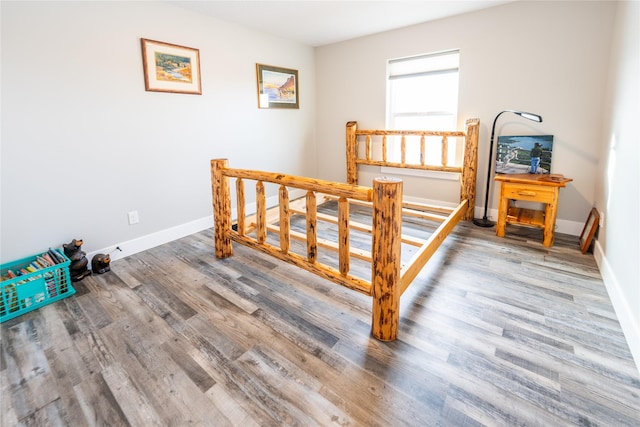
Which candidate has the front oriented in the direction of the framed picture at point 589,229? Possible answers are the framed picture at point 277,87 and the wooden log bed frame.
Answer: the framed picture at point 277,87

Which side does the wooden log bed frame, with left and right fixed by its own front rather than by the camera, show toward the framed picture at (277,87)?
right

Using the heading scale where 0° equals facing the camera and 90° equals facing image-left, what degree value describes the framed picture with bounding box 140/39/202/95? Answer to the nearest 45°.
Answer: approximately 315°

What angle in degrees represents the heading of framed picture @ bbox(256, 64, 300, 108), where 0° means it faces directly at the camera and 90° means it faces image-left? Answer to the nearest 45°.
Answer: approximately 315°

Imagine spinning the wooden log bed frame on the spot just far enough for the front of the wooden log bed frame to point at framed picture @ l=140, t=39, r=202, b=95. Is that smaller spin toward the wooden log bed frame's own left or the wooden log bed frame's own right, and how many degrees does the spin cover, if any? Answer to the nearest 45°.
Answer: approximately 90° to the wooden log bed frame's own right

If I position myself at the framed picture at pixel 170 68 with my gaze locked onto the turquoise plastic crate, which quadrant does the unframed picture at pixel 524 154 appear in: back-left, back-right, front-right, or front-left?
back-left

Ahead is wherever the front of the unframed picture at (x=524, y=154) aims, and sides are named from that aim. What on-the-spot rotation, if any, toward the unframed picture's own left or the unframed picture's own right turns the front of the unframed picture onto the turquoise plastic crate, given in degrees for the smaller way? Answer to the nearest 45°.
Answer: approximately 45° to the unframed picture's own right

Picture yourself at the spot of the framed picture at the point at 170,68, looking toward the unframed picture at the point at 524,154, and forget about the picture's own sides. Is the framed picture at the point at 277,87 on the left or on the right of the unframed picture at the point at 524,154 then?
left

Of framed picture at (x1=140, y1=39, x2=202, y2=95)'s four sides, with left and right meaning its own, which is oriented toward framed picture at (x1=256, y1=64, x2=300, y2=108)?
left

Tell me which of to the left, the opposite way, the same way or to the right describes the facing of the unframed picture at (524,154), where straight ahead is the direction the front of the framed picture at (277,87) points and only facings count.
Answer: to the right

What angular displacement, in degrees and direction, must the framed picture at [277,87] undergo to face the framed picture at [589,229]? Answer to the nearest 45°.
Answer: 0° — it already faces it
